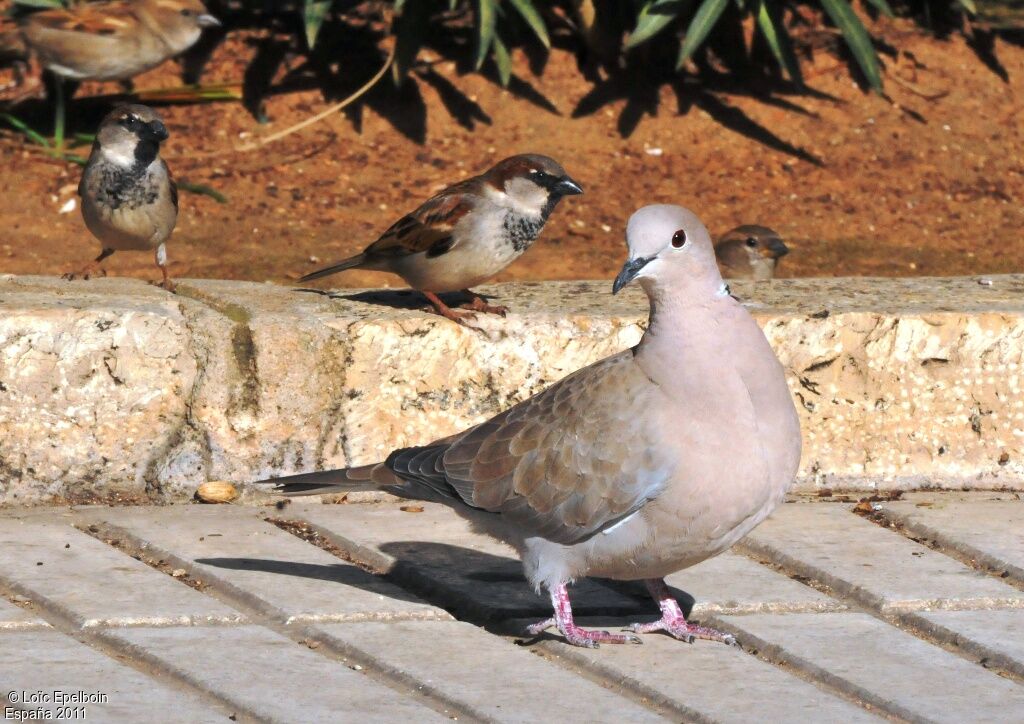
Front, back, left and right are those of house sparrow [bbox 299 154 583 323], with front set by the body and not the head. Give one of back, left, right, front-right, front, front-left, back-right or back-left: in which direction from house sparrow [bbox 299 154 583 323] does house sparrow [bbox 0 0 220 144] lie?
back-left

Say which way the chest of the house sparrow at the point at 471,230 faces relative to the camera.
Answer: to the viewer's right

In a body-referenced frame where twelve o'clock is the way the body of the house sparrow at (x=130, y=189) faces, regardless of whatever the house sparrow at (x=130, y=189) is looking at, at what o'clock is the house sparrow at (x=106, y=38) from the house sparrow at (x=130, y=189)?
the house sparrow at (x=106, y=38) is roughly at 6 o'clock from the house sparrow at (x=130, y=189).

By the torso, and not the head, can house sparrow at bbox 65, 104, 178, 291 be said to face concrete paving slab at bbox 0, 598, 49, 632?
yes

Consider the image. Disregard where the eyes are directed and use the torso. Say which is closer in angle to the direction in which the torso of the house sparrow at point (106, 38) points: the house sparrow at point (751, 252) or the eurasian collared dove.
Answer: the house sparrow

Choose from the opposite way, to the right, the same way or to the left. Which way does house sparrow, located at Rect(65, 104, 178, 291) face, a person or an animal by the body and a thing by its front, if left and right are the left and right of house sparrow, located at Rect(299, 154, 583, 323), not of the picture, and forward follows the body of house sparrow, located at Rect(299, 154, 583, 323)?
to the right

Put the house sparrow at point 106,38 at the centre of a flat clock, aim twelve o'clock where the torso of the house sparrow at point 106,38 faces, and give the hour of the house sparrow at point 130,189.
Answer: the house sparrow at point 130,189 is roughly at 3 o'clock from the house sparrow at point 106,38.

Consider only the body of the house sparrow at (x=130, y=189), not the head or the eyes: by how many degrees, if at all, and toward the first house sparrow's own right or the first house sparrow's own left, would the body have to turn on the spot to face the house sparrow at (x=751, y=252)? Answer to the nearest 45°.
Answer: approximately 90° to the first house sparrow's own left

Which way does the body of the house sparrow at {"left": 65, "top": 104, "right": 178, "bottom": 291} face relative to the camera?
toward the camera

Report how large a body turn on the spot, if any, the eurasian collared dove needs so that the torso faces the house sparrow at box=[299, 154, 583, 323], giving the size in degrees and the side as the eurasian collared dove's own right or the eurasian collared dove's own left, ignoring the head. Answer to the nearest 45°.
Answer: approximately 135° to the eurasian collared dove's own left

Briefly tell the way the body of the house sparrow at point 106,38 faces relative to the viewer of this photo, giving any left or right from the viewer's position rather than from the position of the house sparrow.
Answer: facing to the right of the viewer

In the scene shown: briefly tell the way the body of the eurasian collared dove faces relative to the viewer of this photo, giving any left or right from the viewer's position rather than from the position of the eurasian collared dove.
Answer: facing the viewer and to the right of the viewer

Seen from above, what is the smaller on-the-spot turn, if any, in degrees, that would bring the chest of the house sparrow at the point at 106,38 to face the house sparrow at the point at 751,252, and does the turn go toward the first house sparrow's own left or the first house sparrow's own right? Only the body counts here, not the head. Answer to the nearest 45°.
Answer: approximately 45° to the first house sparrow's own right

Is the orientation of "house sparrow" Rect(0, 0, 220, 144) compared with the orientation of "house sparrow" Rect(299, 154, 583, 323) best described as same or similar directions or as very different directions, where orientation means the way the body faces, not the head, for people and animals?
same or similar directions
